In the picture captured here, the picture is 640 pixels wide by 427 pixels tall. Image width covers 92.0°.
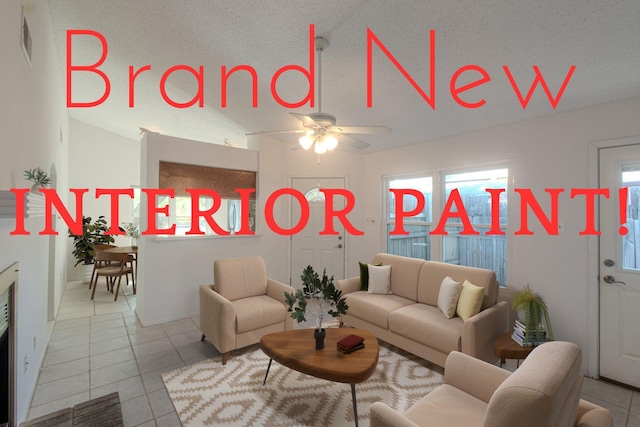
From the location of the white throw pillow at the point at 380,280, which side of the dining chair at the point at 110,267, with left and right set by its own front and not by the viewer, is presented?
right

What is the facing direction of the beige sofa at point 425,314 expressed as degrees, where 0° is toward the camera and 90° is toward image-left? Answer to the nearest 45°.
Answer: approximately 45°

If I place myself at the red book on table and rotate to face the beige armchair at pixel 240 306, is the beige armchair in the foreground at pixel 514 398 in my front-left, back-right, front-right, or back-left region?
back-left

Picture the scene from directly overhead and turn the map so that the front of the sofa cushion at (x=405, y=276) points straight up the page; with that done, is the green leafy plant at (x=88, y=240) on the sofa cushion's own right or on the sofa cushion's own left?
on the sofa cushion's own right

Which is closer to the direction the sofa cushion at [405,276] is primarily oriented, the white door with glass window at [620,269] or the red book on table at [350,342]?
the red book on table

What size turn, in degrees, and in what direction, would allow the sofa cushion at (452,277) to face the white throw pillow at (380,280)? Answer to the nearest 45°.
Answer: approximately 45° to its right

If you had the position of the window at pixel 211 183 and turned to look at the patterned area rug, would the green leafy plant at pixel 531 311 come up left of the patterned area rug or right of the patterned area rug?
left

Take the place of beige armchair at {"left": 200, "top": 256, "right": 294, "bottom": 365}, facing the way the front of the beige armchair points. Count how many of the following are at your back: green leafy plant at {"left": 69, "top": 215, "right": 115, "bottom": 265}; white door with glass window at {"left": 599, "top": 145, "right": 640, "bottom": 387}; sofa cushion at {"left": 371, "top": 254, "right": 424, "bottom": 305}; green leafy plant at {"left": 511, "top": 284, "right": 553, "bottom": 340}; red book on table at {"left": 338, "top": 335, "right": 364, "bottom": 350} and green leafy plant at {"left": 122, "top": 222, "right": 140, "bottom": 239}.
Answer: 2

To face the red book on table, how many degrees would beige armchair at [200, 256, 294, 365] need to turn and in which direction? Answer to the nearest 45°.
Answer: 0° — it already faces it

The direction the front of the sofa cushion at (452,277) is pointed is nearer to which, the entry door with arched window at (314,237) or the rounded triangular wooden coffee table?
the rounded triangular wooden coffee table

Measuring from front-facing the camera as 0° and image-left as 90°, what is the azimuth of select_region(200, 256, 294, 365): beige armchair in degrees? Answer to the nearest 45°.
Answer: approximately 315°

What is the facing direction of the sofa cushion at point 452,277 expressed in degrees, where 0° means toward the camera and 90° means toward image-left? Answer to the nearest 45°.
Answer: approximately 45°

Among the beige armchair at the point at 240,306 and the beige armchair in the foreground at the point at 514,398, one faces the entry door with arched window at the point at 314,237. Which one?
the beige armchair in the foreground
